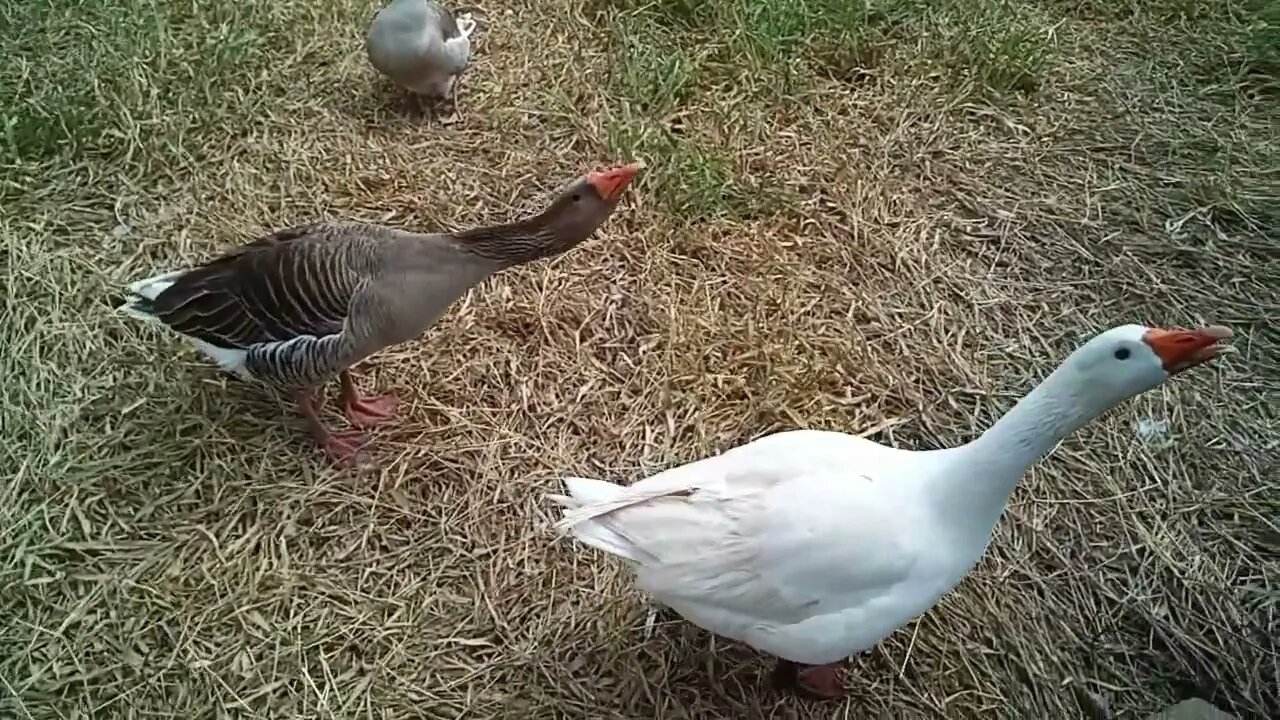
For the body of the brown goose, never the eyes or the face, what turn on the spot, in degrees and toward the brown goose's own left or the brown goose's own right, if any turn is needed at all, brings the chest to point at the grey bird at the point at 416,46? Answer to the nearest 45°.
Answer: approximately 45° to the brown goose's own left

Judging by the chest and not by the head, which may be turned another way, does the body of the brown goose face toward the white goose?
no

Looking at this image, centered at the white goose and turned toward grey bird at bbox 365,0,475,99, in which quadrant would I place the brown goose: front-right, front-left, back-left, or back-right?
front-left

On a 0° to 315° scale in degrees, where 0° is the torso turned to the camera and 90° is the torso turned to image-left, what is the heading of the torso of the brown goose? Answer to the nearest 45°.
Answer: approximately 270°

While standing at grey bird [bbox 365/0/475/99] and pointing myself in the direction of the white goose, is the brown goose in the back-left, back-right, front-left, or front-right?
front-right

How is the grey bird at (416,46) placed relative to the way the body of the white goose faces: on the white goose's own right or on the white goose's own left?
on the white goose's own left

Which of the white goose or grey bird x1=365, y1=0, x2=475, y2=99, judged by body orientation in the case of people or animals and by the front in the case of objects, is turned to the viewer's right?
the white goose

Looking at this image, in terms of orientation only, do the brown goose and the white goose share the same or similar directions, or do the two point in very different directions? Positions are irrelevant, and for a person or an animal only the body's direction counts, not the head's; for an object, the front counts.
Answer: same or similar directions

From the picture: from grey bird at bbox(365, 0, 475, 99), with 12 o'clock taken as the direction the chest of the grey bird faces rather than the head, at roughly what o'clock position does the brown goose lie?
The brown goose is roughly at 11 o'clock from the grey bird.

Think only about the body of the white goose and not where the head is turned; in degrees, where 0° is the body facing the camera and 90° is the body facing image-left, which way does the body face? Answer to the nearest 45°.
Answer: approximately 270°

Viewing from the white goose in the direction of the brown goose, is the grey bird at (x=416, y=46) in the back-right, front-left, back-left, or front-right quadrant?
front-right

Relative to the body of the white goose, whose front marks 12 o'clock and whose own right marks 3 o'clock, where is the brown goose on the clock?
The brown goose is roughly at 7 o'clock from the white goose.

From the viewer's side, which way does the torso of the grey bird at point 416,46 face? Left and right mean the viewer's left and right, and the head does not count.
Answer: facing the viewer and to the left of the viewer

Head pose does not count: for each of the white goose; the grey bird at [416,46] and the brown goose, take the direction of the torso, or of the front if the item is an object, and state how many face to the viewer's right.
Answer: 2

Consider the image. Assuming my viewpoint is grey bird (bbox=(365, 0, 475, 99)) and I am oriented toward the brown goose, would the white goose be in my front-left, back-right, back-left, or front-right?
front-left

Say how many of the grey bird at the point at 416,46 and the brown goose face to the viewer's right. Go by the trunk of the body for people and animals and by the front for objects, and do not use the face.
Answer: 1
